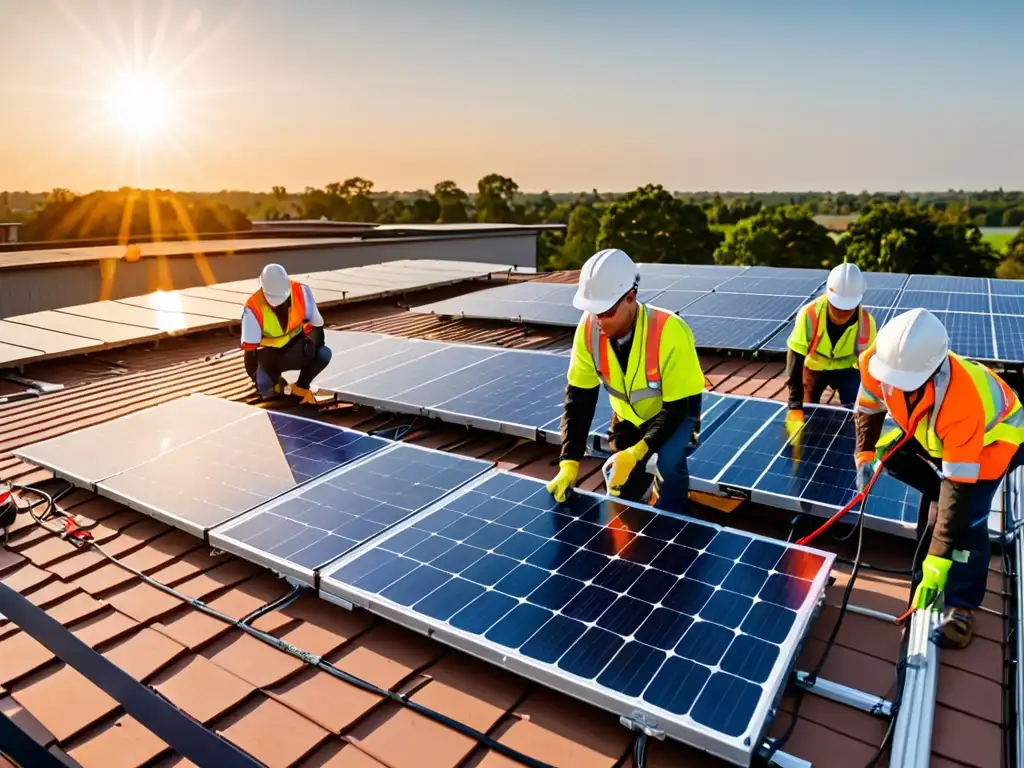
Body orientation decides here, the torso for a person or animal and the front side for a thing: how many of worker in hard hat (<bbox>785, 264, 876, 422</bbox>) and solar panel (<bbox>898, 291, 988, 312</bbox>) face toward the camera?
2

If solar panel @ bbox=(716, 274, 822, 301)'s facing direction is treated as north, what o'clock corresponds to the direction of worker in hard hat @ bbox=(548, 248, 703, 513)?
The worker in hard hat is roughly at 12 o'clock from the solar panel.

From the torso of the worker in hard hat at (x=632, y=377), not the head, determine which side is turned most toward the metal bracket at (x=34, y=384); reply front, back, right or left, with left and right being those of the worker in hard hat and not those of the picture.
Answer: right

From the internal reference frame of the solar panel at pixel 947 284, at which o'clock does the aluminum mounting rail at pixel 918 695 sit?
The aluminum mounting rail is roughly at 12 o'clock from the solar panel.

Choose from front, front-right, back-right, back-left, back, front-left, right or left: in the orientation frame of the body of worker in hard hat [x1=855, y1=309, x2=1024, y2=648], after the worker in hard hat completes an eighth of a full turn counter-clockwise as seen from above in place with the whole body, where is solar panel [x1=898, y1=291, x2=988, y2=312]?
back

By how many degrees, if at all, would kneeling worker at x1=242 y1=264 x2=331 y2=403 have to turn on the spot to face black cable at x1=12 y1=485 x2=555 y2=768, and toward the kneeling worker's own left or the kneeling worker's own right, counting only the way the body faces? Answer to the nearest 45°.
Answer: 0° — they already face it

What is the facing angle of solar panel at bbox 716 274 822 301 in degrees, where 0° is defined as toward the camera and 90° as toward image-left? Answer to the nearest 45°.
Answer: approximately 0°

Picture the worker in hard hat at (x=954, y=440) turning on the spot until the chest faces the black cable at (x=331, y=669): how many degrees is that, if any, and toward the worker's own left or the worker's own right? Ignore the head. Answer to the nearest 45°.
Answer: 0° — they already face it

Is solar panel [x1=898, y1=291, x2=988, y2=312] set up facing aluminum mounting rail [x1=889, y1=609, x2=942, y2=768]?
yes

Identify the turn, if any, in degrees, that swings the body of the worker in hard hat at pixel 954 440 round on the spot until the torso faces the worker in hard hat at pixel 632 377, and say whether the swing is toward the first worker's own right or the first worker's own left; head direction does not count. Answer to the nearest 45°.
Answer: approximately 45° to the first worker's own right
